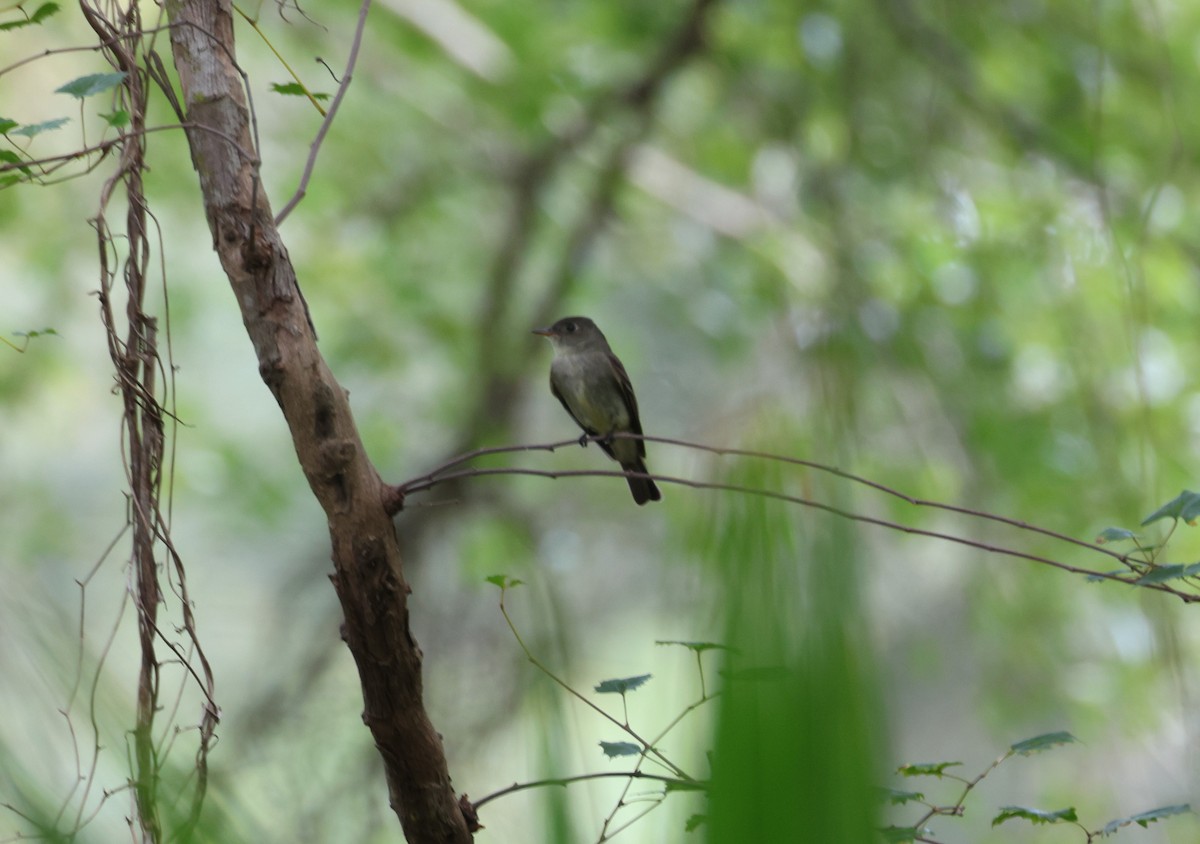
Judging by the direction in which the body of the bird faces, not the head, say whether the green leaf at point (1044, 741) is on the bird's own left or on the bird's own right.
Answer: on the bird's own left

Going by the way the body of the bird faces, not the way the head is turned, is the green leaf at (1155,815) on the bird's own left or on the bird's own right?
on the bird's own left

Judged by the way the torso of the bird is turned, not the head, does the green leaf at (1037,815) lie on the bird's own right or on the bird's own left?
on the bird's own left

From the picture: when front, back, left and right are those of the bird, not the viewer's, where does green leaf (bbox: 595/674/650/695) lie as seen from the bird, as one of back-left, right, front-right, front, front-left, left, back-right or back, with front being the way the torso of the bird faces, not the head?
front-left
